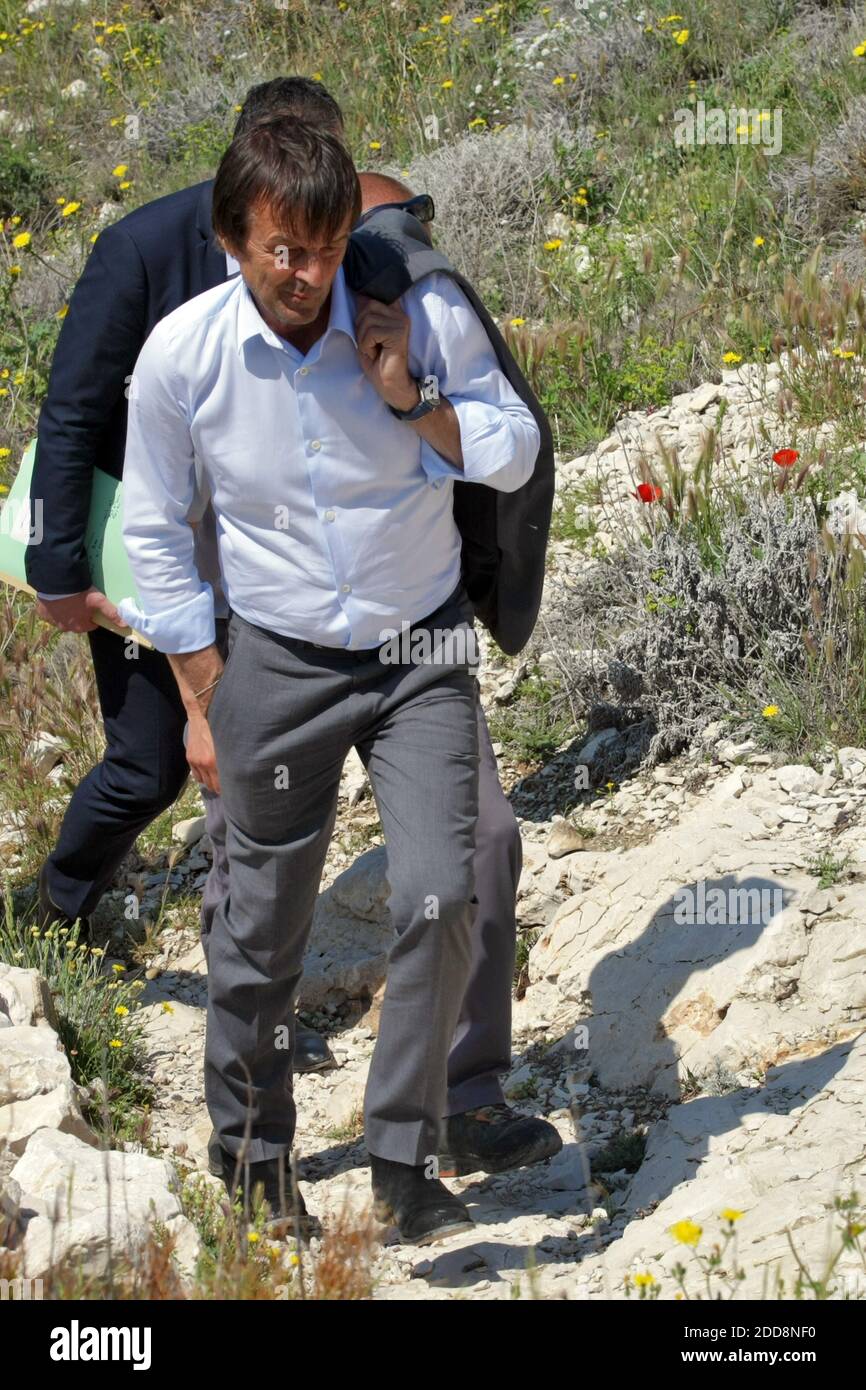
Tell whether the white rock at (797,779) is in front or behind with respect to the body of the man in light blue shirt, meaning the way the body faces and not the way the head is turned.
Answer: behind

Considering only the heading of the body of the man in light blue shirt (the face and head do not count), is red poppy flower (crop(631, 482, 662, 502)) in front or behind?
behind

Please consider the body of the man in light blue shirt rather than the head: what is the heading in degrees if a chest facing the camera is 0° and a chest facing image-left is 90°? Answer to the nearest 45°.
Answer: approximately 0°

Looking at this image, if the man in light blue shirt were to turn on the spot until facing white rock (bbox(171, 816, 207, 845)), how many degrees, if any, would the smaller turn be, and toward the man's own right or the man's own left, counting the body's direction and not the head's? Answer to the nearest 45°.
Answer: approximately 180°

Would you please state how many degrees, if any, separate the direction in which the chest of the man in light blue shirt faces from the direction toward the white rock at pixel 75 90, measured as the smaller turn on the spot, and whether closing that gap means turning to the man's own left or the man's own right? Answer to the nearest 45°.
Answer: approximately 180°

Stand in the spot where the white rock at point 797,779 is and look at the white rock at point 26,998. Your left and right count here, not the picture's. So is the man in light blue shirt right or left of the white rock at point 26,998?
left
